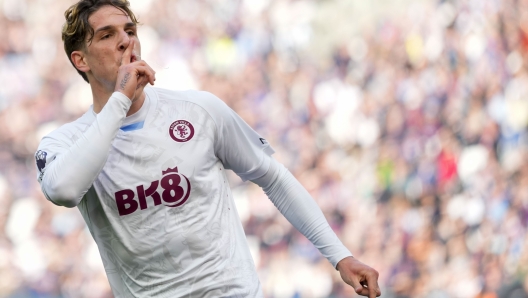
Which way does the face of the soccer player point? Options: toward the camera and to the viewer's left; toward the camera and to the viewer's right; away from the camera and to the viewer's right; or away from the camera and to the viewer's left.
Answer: toward the camera and to the viewer's right

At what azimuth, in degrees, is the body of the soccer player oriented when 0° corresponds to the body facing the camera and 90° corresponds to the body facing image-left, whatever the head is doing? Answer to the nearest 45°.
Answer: approximately 0°
